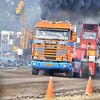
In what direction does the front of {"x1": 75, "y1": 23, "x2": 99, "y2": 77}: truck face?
toward the camera

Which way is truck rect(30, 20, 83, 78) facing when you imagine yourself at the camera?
facing the viewer
